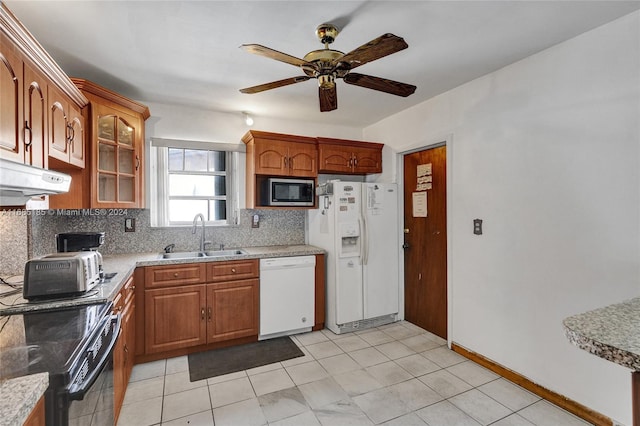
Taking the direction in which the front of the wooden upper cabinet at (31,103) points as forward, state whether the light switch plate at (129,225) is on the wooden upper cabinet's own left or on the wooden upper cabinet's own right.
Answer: on the wooden upper cabinet's own left

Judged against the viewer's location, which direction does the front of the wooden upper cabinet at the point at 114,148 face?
facing the viewer and to the right of the viewer

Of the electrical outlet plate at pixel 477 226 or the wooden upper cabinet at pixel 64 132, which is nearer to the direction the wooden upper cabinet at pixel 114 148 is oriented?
the electrical outlet plate

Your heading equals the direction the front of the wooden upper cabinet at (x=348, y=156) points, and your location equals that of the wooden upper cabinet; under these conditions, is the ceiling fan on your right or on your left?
on your right

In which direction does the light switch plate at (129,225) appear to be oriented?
toward the camera

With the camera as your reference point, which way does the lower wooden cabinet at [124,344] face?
facing to the right of the viewer

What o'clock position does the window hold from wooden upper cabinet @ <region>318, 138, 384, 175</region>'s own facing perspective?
The window is roughly at 4 o'clock from the wooden upper cabinet.

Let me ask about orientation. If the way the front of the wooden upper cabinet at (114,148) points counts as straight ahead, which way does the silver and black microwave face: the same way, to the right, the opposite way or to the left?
to the right

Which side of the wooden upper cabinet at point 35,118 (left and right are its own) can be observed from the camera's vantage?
right

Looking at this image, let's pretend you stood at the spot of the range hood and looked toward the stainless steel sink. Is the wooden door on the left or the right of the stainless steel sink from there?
right

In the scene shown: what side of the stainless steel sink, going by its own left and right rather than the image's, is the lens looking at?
front

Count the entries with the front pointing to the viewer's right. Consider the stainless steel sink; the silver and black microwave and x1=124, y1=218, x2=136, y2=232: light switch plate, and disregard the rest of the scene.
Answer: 0

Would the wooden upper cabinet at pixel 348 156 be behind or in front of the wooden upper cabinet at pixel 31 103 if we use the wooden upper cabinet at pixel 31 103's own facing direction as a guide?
in front

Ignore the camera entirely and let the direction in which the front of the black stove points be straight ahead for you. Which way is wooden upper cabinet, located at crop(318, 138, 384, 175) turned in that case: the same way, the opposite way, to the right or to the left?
to the right
